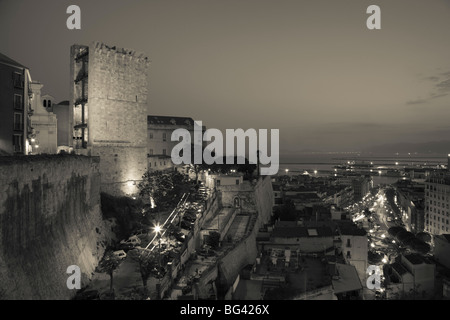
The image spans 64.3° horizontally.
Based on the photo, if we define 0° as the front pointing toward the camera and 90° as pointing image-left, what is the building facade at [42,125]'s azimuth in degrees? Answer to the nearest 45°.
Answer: approximately 0°

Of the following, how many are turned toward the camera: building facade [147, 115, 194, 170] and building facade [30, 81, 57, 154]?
2

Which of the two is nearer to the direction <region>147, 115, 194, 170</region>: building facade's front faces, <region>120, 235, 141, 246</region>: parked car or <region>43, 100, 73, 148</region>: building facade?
the parked car

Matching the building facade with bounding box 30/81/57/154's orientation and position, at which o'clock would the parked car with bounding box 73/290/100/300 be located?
The parked car is roughly at 12 o'clock from the building facade.
